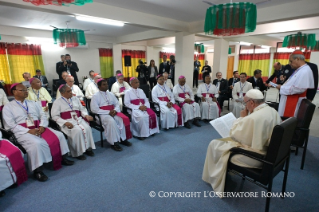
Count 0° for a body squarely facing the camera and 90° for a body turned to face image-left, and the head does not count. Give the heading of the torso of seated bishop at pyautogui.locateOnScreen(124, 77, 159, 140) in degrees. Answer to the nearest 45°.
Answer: approximately 315°

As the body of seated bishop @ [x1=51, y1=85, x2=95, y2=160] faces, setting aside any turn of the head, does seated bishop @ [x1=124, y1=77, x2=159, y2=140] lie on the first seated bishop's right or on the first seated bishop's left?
on the first seated bishop's left

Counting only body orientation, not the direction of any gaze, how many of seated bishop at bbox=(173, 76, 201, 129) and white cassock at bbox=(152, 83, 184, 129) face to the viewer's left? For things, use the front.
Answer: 0

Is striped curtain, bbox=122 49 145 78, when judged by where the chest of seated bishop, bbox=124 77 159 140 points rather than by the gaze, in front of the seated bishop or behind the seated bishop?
behind

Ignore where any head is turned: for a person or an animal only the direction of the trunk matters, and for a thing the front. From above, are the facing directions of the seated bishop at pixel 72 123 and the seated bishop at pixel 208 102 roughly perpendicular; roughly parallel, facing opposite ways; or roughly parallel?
roughly perpendicular

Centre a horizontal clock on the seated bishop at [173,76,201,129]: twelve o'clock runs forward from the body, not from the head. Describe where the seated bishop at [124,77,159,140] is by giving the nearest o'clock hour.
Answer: the seated bishop at [124,77,159,140] is roughly at 3 o'clock from the seated bishop at [173,76,201,129].

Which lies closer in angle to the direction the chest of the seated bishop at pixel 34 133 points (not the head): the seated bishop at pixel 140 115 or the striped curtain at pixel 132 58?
the seated bishop

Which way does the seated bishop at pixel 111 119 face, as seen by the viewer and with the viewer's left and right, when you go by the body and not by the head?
facing the viewer and to the right of the viewer

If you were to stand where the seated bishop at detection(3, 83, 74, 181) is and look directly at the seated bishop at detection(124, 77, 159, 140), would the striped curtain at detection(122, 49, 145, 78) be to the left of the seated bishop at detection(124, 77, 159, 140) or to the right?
left

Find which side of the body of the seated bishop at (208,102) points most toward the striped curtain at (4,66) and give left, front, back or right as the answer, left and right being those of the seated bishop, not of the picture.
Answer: right

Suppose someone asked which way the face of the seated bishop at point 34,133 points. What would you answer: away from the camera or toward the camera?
toward the camera

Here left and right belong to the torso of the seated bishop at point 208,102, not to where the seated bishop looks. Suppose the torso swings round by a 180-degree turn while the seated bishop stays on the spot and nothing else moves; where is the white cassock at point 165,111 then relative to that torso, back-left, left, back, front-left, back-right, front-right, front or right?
back-left

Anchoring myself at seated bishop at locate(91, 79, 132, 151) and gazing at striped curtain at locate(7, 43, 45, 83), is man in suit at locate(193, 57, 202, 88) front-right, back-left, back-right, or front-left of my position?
front-right

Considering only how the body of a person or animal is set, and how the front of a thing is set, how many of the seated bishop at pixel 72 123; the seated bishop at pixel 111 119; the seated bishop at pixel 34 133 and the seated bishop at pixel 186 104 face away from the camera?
0

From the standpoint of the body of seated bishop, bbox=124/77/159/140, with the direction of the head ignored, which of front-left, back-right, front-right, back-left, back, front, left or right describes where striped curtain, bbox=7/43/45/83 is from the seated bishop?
back

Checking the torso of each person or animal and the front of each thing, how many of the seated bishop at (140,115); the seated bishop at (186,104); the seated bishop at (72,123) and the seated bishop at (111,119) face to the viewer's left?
0

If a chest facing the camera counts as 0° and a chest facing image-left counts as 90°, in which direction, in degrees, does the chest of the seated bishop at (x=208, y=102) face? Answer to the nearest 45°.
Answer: approximately 0°

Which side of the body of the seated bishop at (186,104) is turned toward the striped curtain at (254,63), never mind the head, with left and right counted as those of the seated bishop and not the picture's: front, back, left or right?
left

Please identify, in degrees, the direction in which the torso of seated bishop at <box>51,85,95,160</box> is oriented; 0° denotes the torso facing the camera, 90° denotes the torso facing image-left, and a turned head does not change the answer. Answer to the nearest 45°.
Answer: approximately 315°

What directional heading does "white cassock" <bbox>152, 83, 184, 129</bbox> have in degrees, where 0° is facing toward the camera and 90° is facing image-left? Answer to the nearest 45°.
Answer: approximately 315°
